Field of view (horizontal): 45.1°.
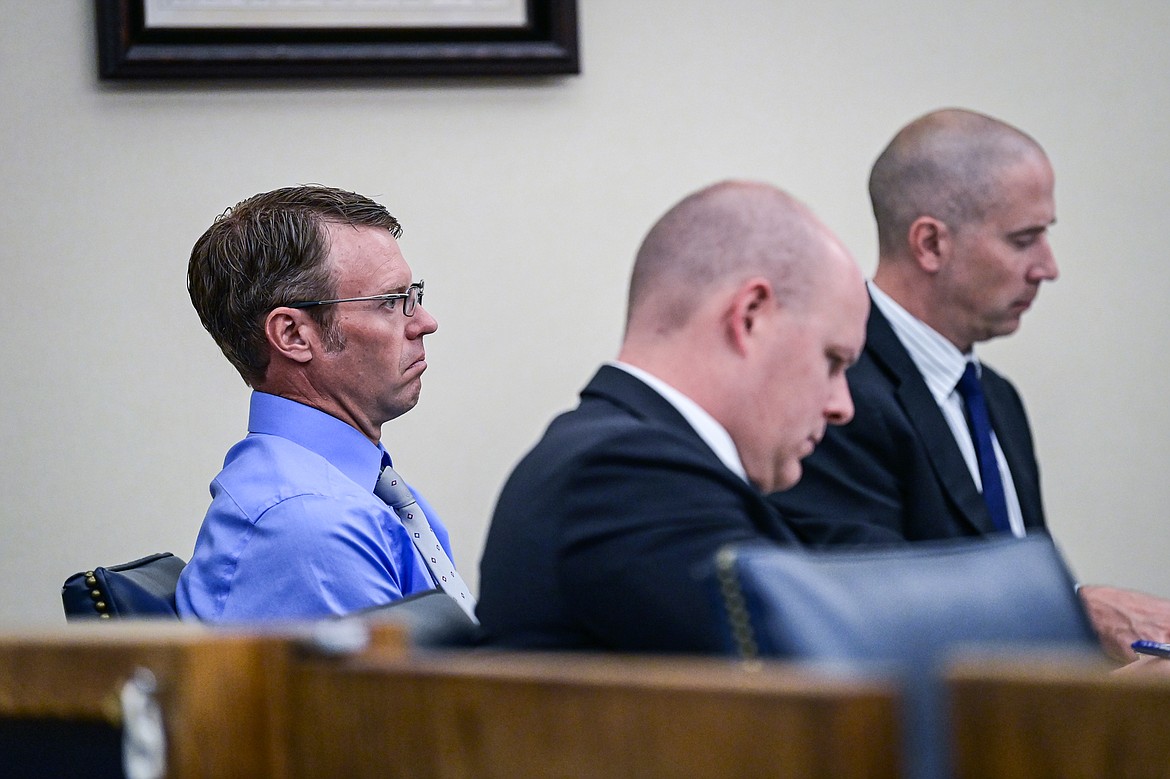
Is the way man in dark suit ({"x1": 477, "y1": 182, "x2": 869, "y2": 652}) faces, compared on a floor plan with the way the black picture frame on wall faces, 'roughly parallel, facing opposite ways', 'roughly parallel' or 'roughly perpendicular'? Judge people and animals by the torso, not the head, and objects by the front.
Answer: roughly perpendicular

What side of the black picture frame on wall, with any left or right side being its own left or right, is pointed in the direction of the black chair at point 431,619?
front

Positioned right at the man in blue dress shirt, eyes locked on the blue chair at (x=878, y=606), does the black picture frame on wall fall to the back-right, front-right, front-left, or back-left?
back-left

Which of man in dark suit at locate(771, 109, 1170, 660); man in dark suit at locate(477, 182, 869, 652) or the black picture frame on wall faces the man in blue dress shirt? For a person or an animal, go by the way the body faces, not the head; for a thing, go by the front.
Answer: the black picture frame on wall

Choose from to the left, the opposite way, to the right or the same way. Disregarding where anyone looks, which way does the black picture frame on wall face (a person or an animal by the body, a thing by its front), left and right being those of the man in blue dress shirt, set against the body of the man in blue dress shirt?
to the right

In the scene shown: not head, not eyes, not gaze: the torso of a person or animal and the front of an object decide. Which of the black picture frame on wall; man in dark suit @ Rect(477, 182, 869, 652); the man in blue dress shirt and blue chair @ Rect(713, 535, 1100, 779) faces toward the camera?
the black picture frame on wall

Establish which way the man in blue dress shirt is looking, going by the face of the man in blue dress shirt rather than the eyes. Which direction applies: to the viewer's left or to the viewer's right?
to the viewer's right

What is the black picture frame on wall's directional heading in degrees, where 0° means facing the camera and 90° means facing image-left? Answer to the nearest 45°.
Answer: approximately 0°

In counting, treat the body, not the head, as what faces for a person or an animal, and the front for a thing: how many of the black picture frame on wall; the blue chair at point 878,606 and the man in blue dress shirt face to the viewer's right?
1

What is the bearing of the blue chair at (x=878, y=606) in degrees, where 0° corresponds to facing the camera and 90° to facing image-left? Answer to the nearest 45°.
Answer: approximately 180°

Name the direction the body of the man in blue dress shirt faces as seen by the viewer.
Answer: to the viewer's right

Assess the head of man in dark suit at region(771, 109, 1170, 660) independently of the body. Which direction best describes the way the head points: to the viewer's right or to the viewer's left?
to the viewer's right

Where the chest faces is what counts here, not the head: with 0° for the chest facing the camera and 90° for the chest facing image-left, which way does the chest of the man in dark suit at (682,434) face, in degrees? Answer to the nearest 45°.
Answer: approximately 270°

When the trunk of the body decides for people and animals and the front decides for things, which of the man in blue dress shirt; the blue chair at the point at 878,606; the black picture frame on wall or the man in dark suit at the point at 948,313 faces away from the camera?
the blue chair
